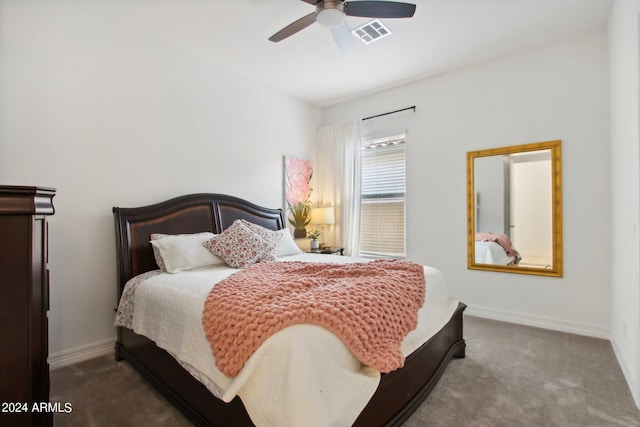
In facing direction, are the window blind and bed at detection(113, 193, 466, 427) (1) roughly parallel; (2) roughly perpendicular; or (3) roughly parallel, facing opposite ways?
roughly perpendicular

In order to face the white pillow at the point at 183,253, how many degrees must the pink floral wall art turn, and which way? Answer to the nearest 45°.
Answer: approximately 90° to its right

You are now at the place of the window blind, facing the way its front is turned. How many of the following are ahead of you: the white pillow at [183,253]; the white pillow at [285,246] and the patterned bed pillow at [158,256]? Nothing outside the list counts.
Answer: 3

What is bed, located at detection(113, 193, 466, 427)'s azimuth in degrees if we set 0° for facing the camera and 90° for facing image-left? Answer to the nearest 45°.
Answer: approximately 315°
